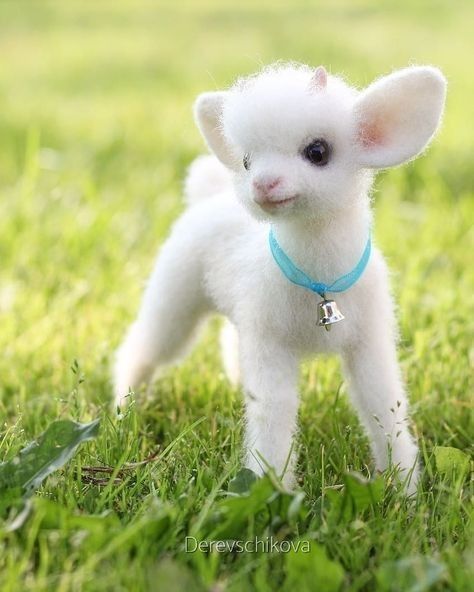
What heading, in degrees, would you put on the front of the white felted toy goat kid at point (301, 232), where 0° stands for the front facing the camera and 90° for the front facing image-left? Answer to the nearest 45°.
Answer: approximately 315°
